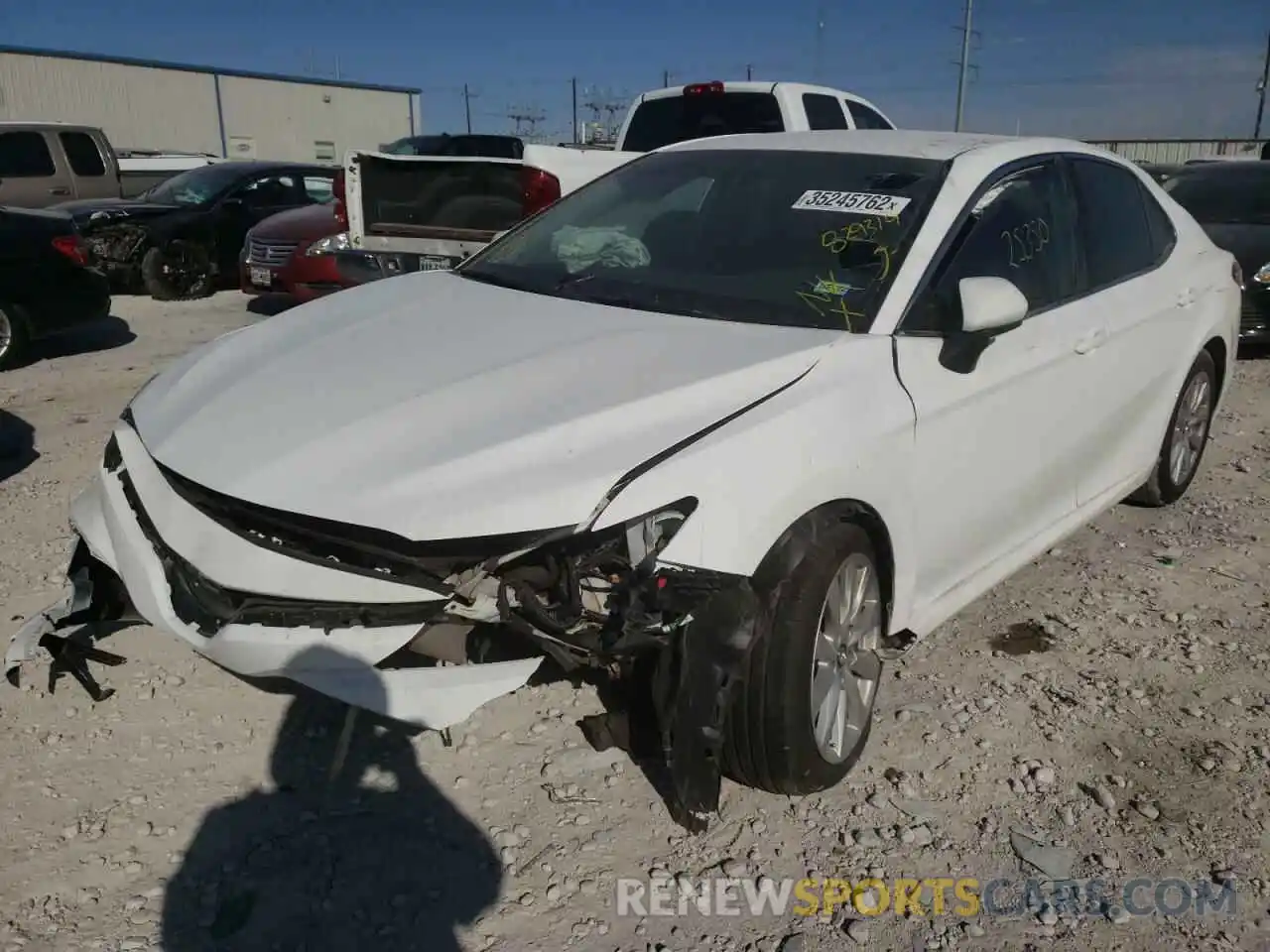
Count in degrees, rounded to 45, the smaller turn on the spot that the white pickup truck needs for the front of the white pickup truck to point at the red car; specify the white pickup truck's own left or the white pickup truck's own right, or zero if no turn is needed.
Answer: approximately 90° to the white pickup truck's own left

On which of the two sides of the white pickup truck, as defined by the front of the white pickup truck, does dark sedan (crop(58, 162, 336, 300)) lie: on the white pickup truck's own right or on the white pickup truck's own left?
on the white pickup truck's own left

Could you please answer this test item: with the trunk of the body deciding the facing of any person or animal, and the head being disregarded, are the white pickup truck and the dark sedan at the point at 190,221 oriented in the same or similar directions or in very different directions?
very different directions

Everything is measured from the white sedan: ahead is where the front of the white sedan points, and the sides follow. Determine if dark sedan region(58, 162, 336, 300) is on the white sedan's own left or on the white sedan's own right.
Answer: on the white sedan's own right

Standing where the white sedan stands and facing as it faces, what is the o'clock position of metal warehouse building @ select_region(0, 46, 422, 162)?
The metal warehouse building is roughly at 4 o'clock from the white sedan.

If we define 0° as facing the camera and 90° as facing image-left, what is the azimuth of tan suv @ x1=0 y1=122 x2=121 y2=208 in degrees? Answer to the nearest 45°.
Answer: approximately 90°

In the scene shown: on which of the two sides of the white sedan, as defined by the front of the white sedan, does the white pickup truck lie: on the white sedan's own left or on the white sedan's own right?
on the white sedan's own right

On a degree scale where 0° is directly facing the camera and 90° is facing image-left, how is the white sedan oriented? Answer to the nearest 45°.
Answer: approximately 45°

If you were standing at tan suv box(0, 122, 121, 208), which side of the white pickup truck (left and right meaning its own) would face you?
left

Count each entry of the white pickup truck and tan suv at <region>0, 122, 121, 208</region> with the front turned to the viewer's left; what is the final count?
1

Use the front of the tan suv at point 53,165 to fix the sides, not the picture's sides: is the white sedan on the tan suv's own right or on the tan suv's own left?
on the tan suv's own left

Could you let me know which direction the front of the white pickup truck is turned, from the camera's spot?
facing away from the viewer and to the right of the viewer
